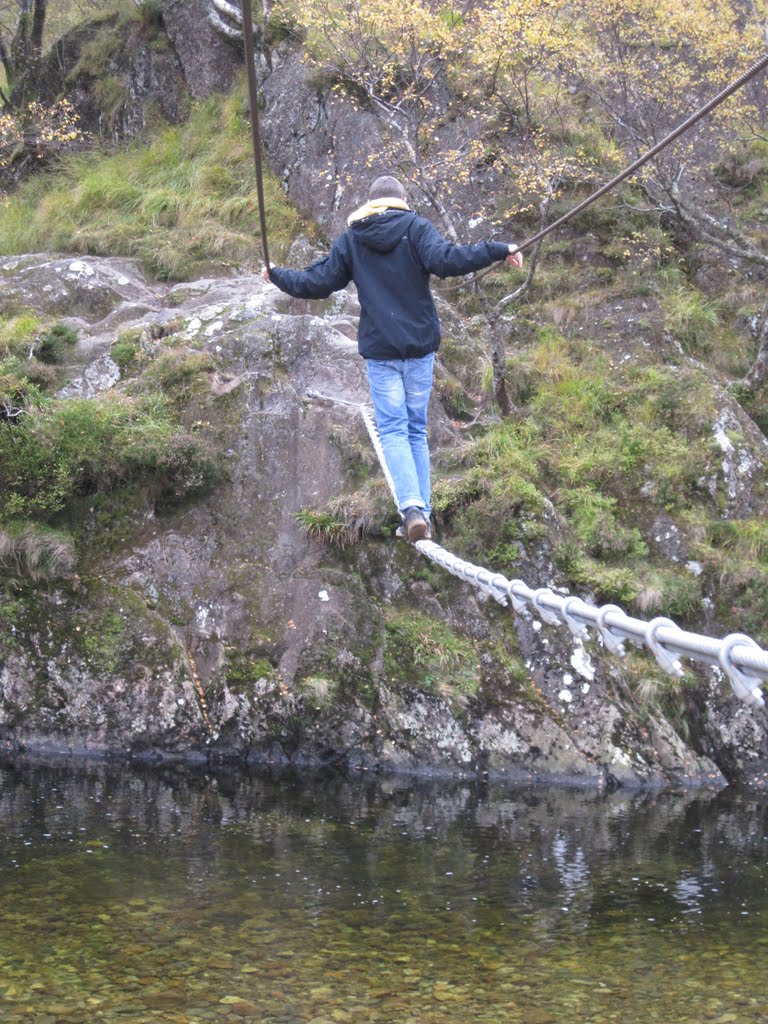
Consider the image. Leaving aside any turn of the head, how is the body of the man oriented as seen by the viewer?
away from the camera

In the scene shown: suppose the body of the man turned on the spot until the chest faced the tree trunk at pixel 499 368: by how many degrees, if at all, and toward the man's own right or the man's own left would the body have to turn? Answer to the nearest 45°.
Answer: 0° — they already face it

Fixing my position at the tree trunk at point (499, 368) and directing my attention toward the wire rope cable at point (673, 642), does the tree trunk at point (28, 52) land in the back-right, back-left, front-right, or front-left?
back-right

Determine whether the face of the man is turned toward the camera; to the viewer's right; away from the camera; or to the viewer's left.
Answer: away from the camera
